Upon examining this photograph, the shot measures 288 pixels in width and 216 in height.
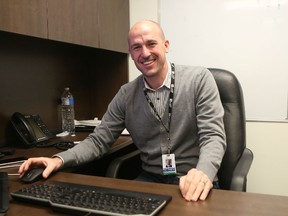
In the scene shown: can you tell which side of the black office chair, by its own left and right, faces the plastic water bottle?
right

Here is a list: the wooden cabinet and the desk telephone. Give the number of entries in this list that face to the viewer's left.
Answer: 0

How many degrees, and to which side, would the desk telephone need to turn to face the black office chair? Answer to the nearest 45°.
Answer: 0° — it already faces it

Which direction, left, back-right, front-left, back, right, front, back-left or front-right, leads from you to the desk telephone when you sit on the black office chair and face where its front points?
front-right

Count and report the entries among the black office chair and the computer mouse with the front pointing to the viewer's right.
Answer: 0

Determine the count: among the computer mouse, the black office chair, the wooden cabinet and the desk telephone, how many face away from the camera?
0

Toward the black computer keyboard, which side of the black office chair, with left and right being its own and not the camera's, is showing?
front

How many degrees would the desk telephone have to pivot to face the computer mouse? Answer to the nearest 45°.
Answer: approximately 45° to its right

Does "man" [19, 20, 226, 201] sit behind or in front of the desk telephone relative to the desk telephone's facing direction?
in front

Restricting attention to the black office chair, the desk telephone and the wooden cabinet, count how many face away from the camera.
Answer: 0

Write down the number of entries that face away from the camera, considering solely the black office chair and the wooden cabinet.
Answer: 0

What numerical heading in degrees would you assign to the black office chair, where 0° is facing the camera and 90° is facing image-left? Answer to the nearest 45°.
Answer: approximately 45°

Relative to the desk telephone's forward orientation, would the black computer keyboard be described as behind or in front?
in front

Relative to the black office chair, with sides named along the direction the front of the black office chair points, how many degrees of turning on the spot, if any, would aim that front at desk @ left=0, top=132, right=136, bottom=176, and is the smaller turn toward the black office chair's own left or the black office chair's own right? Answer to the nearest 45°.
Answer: approximately 45° to the black office chair's own right
